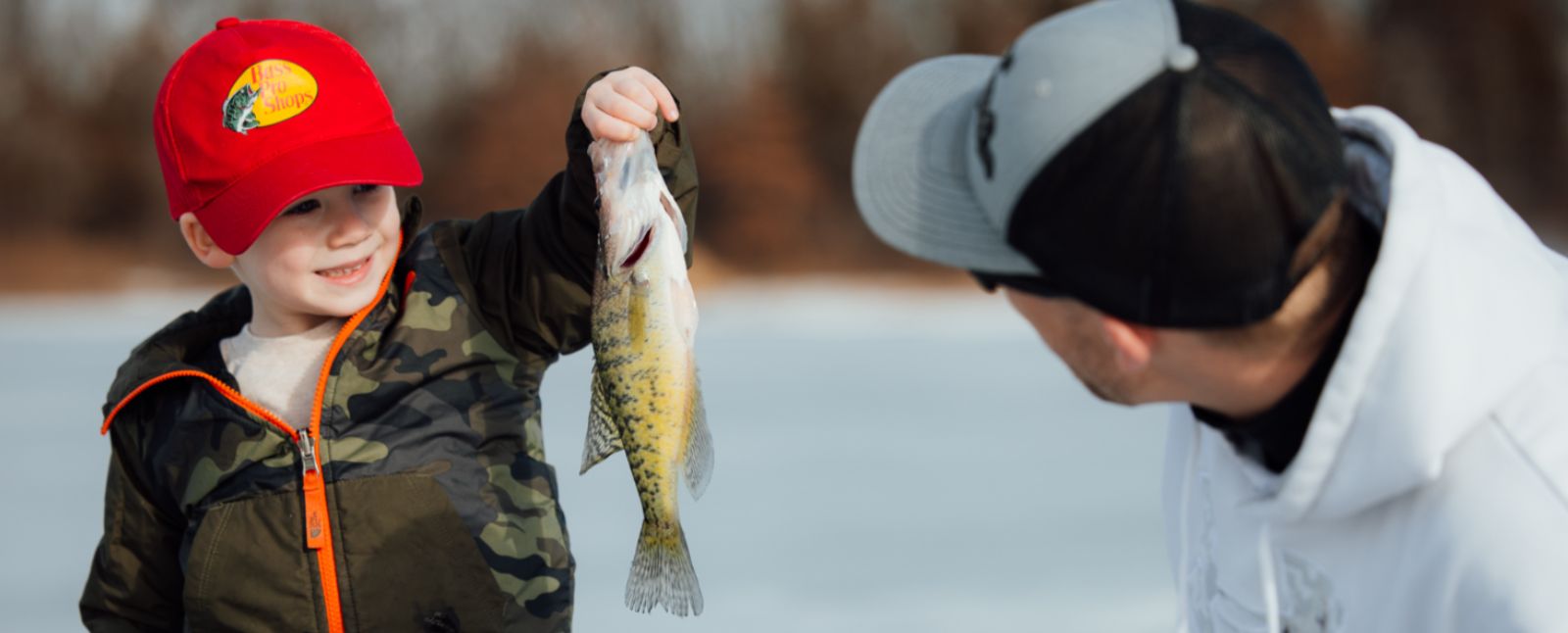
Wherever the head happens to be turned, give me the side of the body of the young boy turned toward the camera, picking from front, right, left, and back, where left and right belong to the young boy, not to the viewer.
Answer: front

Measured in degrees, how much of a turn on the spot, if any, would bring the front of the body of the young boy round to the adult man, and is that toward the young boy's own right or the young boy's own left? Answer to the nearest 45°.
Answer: approximately 45° to the young boy's own left

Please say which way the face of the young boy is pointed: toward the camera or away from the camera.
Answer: toward the camera
